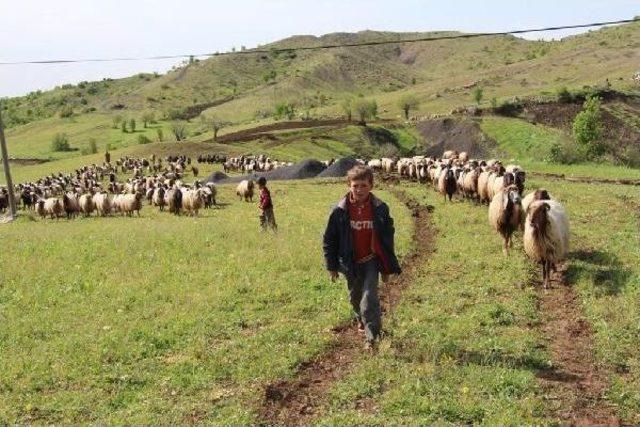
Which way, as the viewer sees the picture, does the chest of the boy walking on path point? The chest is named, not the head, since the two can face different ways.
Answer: toward the camera

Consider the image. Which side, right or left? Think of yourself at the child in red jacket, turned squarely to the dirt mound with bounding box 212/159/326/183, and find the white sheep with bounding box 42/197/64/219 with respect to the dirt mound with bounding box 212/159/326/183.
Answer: left

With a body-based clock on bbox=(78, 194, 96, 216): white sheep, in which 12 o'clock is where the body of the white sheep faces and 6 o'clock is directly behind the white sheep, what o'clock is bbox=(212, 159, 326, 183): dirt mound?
The dirt mound is roughly at 8 o'clock from the white sheep.

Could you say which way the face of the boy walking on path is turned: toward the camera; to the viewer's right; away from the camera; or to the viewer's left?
toward the camera

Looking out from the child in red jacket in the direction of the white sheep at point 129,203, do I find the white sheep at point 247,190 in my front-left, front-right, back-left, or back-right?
front-right

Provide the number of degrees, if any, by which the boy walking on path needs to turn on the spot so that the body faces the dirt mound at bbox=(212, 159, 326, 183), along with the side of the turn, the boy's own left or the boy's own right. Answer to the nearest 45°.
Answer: approximately 180°

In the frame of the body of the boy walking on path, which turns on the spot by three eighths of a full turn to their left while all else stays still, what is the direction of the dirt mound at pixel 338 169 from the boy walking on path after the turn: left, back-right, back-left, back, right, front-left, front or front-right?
front-left

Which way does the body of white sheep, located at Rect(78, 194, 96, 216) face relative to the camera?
toward the camera

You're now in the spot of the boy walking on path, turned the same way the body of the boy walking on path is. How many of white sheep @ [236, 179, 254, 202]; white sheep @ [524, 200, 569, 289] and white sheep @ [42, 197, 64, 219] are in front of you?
0

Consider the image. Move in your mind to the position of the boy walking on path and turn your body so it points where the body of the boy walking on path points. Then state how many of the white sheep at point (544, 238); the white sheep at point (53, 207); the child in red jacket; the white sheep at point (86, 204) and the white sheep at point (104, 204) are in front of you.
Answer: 0

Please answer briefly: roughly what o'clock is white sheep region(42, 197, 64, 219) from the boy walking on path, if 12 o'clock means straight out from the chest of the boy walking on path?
The white sheep is roughly at 5 o'clock from the boy walking on path.

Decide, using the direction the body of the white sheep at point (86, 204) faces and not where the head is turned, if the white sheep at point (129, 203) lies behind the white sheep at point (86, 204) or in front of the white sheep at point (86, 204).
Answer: in front

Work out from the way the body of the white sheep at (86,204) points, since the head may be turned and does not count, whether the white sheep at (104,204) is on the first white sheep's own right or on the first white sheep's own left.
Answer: on the first white sheep's own left

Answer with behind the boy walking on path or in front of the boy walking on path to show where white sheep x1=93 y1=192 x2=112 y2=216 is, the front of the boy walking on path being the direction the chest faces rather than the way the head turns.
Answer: behind
